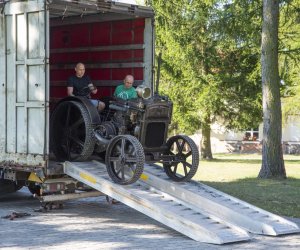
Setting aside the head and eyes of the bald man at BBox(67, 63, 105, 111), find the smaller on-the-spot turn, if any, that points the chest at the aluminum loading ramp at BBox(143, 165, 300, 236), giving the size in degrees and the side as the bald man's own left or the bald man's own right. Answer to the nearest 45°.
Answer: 0° — they already face it

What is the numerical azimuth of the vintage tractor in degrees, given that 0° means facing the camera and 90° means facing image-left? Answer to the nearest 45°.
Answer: approximately 315°

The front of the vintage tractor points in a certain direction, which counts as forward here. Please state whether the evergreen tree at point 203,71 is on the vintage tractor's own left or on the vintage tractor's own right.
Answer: on the vintage tractor's own left

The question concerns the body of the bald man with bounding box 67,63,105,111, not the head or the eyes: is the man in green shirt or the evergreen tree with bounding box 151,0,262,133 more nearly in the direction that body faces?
the man in green shirt

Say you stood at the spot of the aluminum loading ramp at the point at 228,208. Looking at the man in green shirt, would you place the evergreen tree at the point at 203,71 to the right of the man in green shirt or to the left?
right
